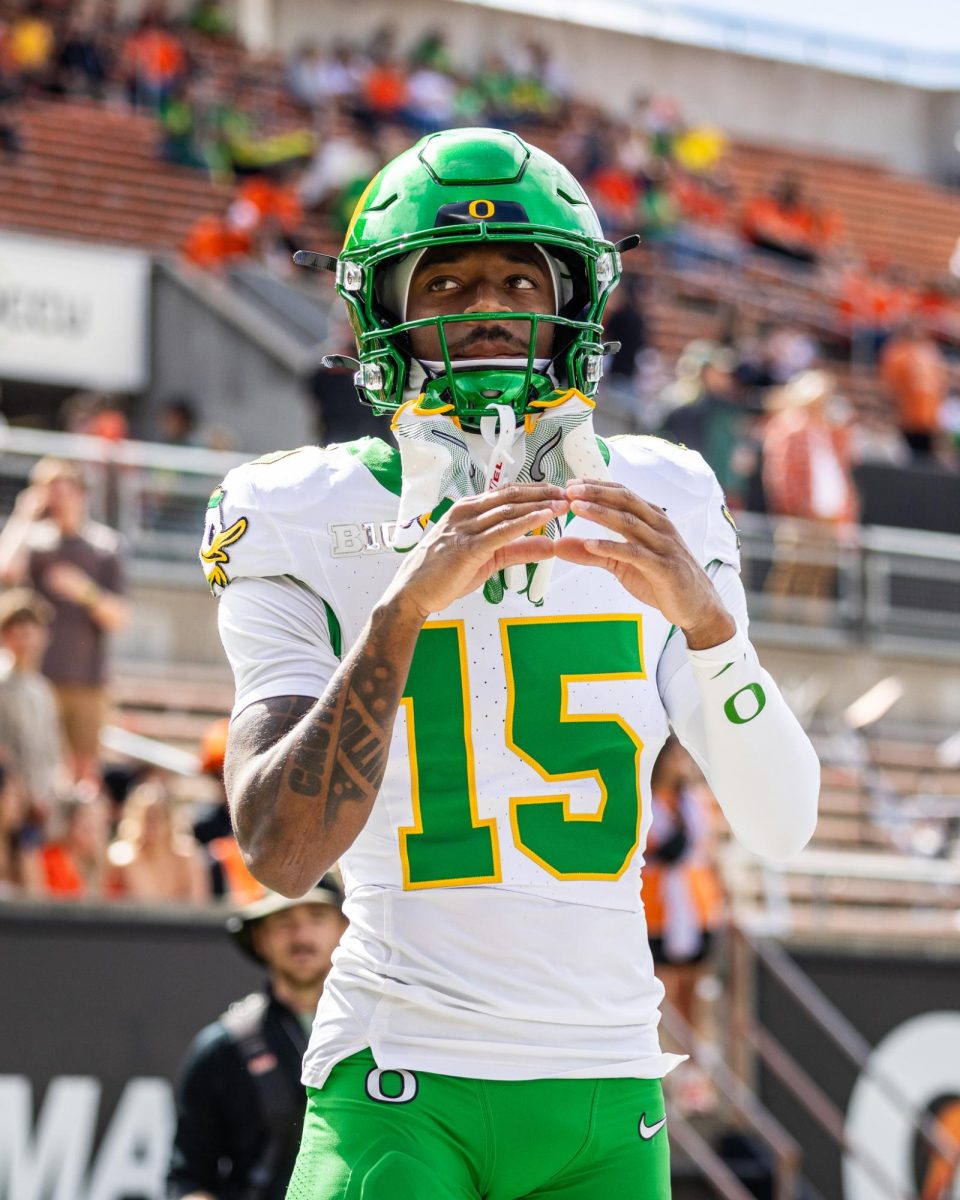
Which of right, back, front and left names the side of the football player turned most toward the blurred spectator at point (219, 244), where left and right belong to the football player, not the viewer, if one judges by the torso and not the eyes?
back

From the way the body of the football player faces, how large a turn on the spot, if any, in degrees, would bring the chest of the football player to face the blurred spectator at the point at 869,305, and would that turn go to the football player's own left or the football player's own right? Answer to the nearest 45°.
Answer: approximately 180°

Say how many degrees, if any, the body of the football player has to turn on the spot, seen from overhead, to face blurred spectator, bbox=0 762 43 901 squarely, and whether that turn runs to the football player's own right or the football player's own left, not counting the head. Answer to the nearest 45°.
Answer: approximately 180°

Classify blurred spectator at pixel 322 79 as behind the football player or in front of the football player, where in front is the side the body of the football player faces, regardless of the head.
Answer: behind

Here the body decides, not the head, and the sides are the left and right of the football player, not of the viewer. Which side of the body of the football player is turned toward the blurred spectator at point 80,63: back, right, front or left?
back

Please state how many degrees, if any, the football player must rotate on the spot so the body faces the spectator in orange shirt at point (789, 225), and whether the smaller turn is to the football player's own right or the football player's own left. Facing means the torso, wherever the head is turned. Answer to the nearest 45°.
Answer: approximately 180°

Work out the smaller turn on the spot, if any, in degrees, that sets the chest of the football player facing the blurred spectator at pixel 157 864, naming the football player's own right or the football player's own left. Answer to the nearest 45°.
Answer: approximately 180°

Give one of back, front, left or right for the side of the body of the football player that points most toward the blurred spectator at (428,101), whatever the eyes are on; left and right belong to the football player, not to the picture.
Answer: back

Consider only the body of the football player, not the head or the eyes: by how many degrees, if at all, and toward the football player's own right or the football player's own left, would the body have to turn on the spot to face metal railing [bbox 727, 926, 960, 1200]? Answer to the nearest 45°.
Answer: approximately 180°

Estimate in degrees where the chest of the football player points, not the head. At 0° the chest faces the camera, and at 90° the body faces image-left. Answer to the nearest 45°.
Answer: approximately 0°

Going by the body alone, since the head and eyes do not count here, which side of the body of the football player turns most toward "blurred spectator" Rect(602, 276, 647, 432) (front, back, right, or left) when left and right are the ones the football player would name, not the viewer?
back

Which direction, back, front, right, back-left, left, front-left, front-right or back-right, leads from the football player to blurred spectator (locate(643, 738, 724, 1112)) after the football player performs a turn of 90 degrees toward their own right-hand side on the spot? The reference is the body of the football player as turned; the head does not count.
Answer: right

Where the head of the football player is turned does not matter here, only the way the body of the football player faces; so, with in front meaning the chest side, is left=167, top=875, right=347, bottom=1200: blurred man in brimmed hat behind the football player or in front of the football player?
behind
